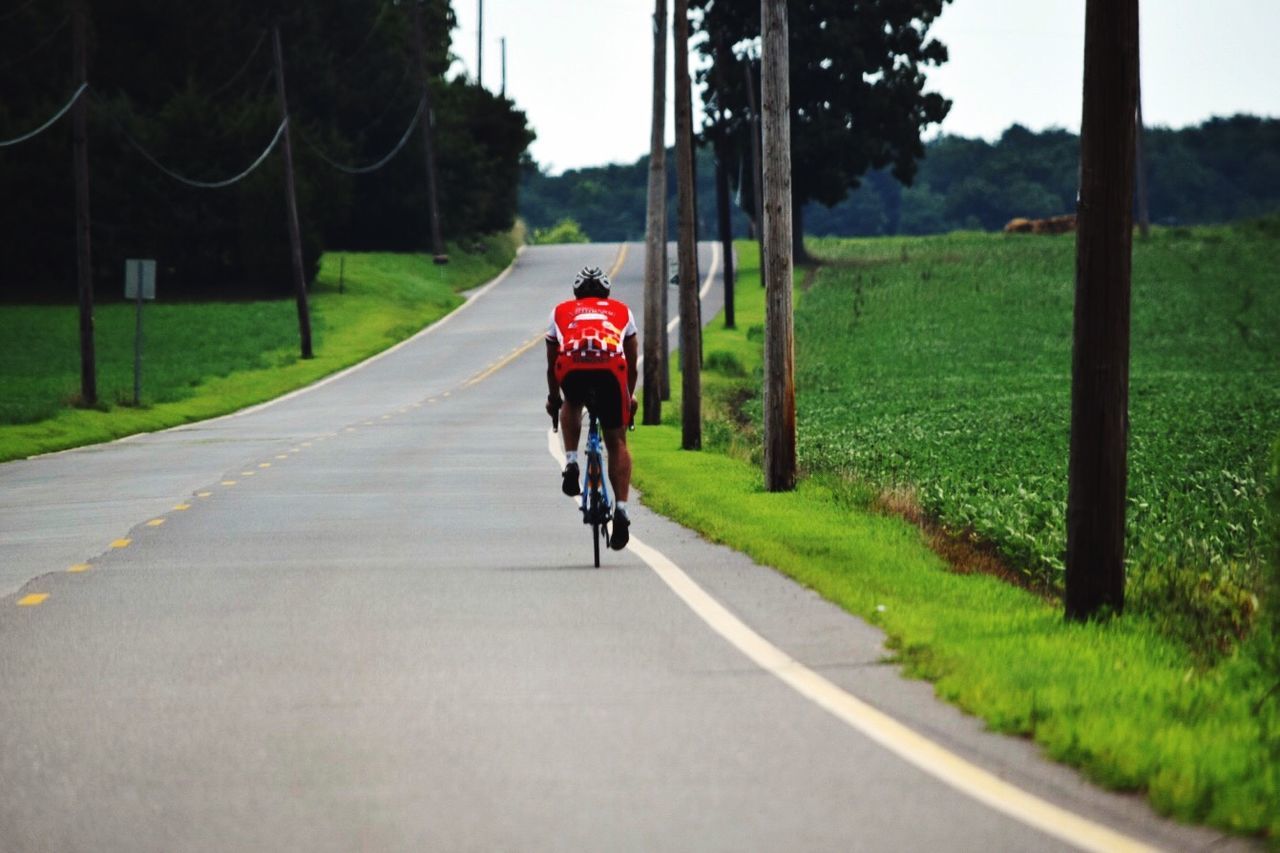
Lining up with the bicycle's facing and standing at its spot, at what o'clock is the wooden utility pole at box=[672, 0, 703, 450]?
The wooden utility pole is roughly at 12 o'clock from the bicycle.

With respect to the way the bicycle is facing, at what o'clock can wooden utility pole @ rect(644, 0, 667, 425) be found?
The wooden utility pole is roughly at 12 o'clock from the bicycle.

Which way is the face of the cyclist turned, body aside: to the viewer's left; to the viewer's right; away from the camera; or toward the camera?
away from the camera

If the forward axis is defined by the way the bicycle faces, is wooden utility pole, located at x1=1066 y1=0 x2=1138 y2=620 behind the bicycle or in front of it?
behind

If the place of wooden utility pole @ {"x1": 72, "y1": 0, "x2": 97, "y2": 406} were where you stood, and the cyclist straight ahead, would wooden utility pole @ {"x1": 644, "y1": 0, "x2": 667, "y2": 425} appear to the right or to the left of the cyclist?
left

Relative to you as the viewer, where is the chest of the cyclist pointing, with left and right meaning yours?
facing away from the viewer

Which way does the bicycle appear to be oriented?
away from the camera

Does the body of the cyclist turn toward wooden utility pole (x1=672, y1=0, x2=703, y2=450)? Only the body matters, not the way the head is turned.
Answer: yes
